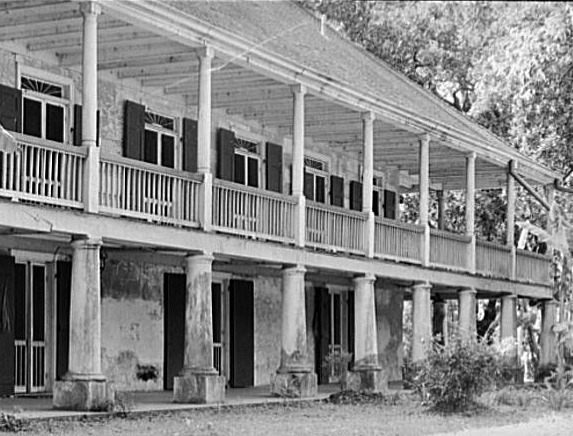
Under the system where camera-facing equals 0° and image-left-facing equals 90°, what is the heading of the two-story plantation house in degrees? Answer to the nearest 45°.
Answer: approximately 315°
